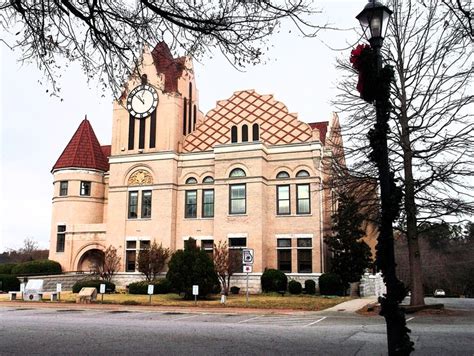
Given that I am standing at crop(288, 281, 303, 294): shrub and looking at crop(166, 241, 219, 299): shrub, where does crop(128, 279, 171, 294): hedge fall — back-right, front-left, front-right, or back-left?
front-right

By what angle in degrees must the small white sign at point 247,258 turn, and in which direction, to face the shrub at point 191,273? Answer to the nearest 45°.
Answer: approximately 135° to its right

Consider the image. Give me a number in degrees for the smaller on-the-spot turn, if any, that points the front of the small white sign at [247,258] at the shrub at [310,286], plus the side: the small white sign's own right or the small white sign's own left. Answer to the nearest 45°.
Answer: approximately 135° to the small white sign's own left

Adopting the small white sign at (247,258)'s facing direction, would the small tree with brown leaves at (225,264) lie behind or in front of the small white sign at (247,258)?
behind

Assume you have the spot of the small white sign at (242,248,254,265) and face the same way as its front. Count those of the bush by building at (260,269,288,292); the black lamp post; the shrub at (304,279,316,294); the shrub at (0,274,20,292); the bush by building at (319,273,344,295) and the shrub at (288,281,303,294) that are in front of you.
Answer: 1

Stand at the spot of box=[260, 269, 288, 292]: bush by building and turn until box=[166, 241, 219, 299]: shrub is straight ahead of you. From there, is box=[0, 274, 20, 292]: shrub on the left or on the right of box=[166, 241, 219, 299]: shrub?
right

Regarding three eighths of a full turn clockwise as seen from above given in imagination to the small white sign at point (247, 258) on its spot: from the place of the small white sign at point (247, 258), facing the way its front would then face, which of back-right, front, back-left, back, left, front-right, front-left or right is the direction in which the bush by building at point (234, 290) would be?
front-right

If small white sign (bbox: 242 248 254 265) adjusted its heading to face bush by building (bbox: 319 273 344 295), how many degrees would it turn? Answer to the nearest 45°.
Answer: approximately 135° to its left

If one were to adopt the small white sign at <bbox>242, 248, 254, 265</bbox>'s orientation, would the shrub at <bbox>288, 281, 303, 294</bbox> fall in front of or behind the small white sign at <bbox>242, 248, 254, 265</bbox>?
behind

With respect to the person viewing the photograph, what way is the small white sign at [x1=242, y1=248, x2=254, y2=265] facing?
facing the viewer

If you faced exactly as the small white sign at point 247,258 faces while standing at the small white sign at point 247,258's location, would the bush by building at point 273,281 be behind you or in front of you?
behind
